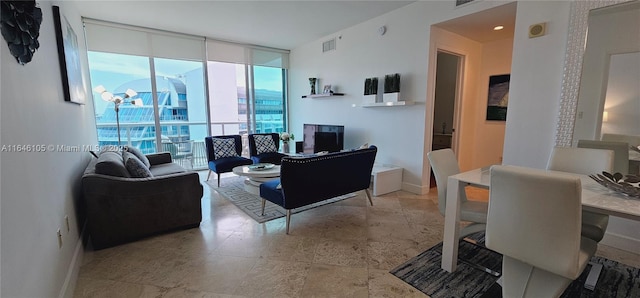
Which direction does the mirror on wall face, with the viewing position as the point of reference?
facing the viewer and to the left of the viewer

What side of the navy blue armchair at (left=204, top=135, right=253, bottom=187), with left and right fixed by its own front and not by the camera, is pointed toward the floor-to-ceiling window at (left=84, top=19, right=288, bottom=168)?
back

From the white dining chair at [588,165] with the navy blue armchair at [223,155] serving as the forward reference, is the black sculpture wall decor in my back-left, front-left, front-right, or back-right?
front-left

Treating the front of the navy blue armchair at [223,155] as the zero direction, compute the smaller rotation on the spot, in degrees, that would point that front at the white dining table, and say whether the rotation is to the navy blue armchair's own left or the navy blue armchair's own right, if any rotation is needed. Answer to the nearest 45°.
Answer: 0° — it already faces it

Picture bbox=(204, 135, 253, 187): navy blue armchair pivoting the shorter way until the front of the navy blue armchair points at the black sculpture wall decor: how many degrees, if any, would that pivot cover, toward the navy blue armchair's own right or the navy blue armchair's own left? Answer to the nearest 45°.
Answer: approximately 45° to the navy blue armchair's own right

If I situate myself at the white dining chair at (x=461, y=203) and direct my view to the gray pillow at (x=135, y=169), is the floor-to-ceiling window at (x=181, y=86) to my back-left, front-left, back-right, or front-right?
front-right

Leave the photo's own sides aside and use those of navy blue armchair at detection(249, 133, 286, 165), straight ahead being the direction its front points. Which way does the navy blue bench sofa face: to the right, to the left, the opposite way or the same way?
the opposite way

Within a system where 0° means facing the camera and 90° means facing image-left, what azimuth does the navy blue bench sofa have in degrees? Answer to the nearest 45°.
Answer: approximately 135°

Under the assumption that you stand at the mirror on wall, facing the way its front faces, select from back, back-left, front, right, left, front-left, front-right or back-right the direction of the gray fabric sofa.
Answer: front

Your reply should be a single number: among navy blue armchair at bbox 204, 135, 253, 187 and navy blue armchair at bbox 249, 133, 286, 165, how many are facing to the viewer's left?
0

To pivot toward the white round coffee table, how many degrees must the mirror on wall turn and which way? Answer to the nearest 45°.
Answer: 0° — it already faces it

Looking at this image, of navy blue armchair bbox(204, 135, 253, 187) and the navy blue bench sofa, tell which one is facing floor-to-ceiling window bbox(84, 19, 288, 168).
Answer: the navy blue bench sofa

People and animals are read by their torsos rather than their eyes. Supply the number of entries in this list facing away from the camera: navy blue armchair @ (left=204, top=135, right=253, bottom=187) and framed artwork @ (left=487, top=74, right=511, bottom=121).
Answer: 0

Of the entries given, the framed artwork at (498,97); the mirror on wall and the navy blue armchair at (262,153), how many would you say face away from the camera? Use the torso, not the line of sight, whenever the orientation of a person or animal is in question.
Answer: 0

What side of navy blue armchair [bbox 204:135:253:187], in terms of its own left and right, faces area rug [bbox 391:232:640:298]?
front

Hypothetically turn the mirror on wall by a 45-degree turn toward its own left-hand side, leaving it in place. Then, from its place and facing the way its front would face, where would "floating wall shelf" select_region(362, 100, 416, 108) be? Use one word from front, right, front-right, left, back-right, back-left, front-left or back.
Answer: right

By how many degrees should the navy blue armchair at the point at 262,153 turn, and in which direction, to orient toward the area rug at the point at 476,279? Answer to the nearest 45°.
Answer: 0° — it already faces it

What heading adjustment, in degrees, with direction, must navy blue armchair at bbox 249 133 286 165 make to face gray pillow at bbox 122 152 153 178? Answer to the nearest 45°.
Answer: approximately 90° to its right

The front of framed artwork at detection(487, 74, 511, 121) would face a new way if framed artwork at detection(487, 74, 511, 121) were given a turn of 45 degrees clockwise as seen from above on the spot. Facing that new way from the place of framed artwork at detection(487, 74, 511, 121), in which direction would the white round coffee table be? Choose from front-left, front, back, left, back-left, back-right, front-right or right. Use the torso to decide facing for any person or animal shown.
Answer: front-left
